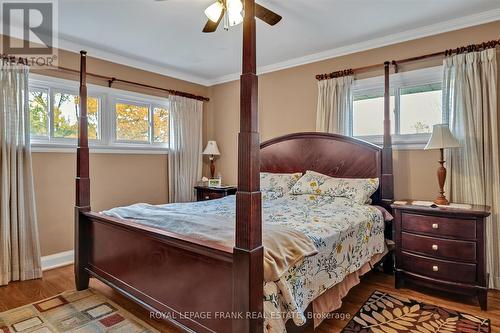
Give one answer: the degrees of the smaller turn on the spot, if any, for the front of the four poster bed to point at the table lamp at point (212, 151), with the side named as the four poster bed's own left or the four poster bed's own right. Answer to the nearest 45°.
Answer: approximately 135° to the four poster bed's own right

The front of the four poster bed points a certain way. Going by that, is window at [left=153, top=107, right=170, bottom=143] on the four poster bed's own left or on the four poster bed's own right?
on the four poster bed's own right

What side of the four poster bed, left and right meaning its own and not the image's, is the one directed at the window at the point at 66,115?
right

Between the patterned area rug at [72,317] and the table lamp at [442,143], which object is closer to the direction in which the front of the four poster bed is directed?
the patterned area rug

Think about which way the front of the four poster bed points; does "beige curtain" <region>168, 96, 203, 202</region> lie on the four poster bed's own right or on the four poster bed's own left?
on the four poster bed's own right

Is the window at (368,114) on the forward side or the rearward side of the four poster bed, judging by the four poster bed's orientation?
on the rearward side

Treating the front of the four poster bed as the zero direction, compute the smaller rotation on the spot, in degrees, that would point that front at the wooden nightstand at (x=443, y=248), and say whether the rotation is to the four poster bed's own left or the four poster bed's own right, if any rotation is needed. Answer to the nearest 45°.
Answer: approximately 135° to the four poster bed's own left

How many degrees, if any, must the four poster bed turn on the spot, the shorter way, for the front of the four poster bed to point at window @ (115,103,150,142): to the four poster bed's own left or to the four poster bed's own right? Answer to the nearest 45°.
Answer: approximately 90° to the four poster bed's own right

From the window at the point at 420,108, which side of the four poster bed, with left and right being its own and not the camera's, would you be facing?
back

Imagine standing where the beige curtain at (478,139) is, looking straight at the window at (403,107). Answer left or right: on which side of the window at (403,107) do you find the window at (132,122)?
left

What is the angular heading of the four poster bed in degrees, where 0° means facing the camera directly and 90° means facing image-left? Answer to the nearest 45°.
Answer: approximately 45°
